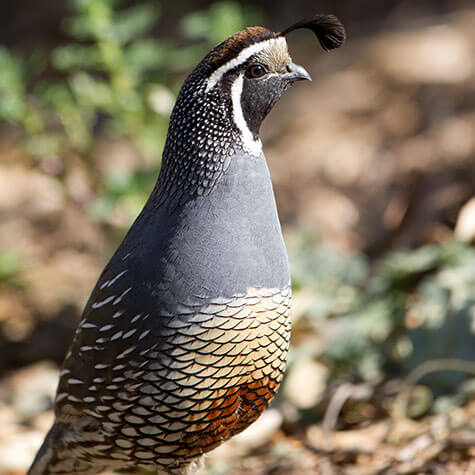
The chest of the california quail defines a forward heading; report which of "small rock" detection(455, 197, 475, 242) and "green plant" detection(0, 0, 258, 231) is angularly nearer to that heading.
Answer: the small rock

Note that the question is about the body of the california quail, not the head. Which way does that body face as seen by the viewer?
to the viewer's right

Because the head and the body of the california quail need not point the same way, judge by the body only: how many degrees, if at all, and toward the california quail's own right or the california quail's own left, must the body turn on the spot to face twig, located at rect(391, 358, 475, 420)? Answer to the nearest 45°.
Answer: approximately 45° to the california quail's own left

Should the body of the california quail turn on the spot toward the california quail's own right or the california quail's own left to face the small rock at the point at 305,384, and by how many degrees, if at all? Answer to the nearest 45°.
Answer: approximately 90° to the california quail's own left

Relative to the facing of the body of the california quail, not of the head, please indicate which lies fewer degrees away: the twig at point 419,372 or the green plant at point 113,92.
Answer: the twig
